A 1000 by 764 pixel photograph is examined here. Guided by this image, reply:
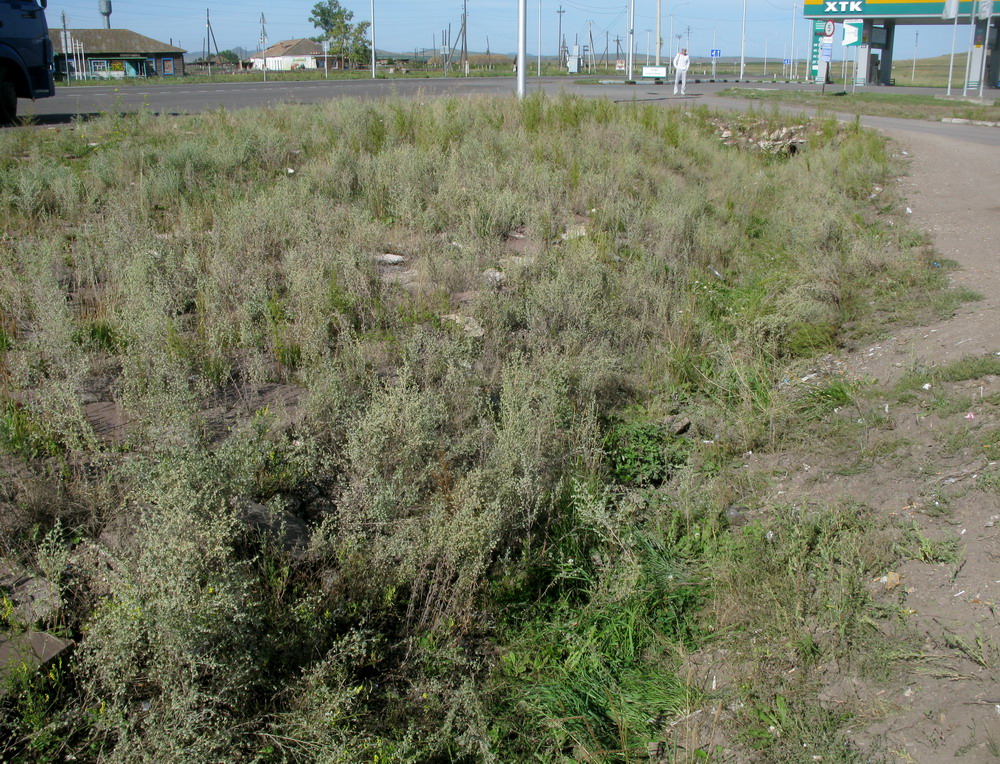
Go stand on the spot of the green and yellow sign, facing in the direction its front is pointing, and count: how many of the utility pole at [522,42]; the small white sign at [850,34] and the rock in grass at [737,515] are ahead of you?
3

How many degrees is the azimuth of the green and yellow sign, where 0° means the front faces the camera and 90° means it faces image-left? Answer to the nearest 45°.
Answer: approximately 0°

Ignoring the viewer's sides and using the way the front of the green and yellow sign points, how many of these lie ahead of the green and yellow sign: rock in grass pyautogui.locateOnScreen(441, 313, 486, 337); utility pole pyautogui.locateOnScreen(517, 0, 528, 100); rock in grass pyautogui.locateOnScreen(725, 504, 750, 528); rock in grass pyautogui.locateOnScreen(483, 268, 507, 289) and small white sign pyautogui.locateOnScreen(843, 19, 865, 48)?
5

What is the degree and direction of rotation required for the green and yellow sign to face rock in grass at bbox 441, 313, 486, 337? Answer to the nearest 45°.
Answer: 0° — it already faces it

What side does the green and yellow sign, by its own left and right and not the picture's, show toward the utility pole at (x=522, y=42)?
front

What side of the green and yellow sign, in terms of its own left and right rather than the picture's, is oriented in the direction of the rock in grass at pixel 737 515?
front

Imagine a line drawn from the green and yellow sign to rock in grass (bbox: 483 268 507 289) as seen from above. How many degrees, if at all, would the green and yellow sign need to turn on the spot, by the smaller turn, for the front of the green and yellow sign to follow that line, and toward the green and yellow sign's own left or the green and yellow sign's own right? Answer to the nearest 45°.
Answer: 0° — it already faces it

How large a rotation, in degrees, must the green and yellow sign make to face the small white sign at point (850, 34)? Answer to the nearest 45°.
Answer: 0° — it already faces it
